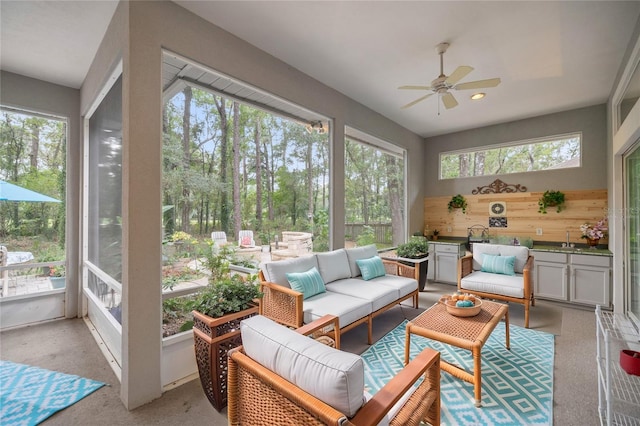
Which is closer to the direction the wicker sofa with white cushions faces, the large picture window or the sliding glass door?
the sliding glass door

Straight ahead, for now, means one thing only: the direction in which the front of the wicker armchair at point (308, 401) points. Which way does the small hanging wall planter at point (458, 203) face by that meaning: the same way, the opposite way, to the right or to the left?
the opposite way

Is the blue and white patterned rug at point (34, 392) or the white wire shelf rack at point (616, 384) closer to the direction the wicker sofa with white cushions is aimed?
the white wire shelf rack

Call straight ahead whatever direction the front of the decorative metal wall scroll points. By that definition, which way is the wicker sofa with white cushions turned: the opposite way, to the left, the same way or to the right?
to the left

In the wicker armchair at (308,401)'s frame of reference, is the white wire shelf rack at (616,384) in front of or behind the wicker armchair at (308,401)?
in front

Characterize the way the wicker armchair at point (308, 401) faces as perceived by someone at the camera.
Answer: facing away from the viewer and to the right of the viewer

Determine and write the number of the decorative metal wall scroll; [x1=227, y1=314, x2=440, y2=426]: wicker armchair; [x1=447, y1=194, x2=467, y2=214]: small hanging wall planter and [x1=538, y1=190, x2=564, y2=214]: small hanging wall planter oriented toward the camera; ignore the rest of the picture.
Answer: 3

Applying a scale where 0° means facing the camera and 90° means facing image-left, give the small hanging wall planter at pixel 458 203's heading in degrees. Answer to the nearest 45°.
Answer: approximately 0°

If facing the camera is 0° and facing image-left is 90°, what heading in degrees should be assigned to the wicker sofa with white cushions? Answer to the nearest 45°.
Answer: approximately 315°

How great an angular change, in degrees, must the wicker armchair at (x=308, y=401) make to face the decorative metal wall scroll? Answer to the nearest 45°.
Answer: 0° — it already faces it

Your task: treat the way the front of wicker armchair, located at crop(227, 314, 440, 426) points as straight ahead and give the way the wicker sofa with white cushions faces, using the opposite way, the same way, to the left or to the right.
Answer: to the right
